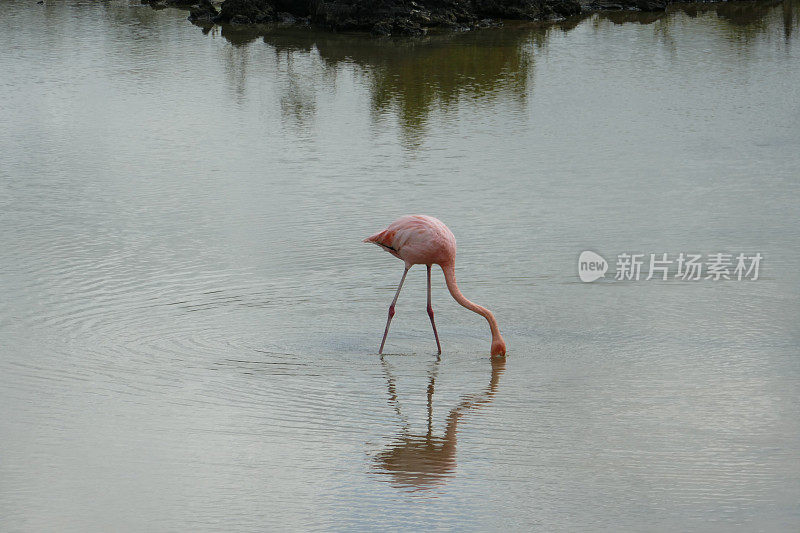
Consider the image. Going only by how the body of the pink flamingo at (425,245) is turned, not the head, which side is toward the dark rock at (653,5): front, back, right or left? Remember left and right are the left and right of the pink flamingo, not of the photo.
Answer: left

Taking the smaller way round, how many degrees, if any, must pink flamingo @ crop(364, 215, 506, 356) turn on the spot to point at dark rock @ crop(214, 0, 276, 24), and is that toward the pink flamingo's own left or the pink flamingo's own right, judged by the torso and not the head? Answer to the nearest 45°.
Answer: approximately 90° to the pink flamingo's own left

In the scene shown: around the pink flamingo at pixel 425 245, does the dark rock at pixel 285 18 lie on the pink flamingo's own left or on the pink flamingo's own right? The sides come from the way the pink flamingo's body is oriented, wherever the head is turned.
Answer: on the pink flamingo's own left

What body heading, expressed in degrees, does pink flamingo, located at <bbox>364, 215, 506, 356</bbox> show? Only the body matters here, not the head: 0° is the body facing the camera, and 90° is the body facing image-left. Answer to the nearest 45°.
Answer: approximately 270°
